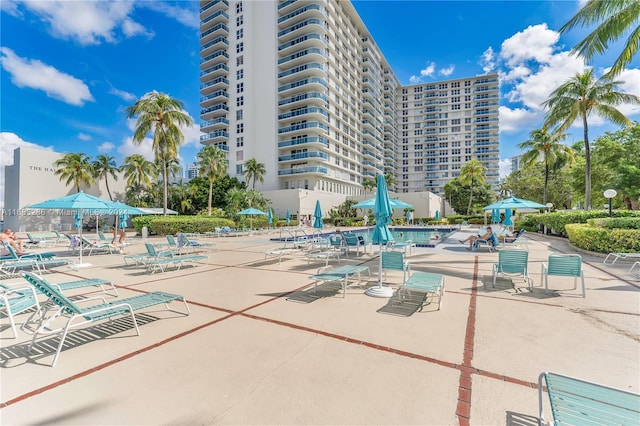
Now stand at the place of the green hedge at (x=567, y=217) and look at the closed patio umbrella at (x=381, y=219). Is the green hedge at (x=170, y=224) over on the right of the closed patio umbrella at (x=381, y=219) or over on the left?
right

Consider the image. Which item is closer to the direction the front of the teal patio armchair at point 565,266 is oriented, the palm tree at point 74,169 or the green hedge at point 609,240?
the green hedge
